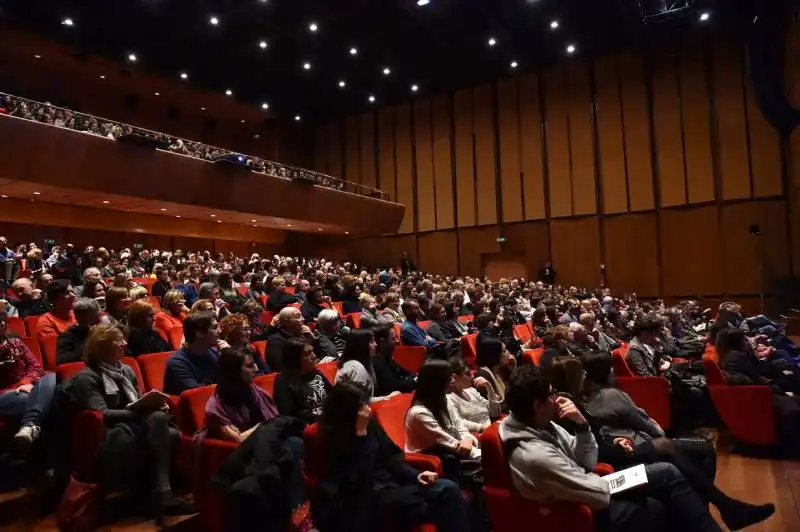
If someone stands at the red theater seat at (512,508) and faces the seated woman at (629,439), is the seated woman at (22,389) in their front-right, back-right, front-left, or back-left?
back-left

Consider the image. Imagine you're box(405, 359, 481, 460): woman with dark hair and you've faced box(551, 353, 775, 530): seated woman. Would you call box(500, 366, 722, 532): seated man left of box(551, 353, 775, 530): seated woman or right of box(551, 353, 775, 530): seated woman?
right

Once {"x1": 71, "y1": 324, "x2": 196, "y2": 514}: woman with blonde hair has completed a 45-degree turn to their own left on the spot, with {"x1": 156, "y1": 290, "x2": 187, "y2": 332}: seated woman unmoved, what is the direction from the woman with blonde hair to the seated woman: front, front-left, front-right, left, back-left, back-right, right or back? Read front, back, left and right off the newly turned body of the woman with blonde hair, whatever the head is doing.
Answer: left

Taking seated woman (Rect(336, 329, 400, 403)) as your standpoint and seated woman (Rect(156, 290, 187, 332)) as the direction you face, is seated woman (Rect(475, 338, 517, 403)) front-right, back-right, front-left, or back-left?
back-right

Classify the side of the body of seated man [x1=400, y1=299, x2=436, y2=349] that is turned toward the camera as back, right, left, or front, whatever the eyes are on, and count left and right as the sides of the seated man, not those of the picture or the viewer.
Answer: right

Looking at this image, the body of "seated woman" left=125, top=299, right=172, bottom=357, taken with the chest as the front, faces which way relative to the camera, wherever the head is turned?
to the viewer's right
